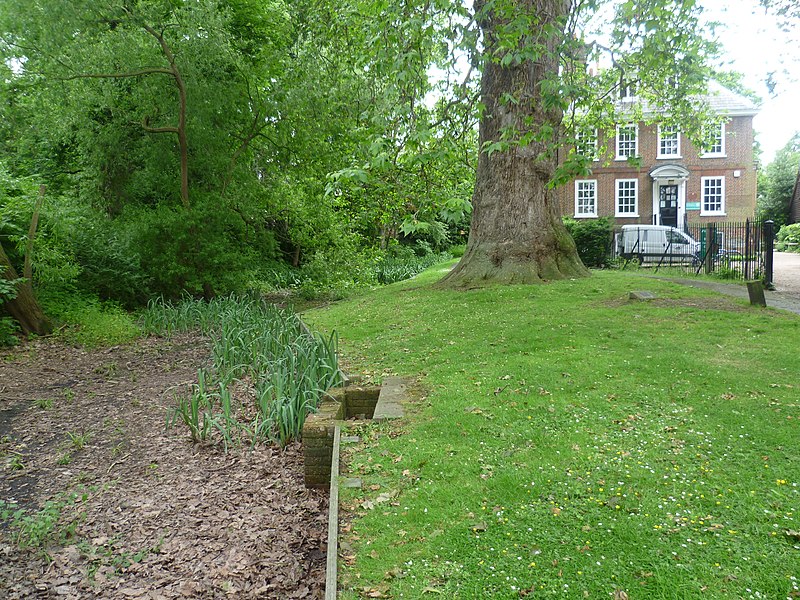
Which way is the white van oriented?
to the viewer's right

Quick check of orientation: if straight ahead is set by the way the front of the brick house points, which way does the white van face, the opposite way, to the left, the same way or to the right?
to the left

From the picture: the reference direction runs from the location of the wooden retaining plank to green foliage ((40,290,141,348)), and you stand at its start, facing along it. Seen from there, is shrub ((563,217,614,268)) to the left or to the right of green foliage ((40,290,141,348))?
right

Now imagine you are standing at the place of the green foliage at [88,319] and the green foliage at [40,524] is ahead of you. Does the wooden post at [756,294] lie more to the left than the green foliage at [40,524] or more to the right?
left

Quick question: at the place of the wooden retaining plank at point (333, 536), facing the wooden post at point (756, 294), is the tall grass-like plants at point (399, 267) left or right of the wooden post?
left

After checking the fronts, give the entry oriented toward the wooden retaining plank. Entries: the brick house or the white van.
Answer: the brick house

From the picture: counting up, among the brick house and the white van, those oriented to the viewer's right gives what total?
1

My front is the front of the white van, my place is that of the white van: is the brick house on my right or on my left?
on my left

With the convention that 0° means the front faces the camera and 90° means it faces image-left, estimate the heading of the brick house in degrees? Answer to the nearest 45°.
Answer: approximately 0°

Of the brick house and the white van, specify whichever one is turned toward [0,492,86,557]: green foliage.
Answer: the brick house

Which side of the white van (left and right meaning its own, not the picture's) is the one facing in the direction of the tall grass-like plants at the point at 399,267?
back

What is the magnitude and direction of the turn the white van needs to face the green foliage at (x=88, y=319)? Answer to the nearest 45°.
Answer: approximately 135° to its right

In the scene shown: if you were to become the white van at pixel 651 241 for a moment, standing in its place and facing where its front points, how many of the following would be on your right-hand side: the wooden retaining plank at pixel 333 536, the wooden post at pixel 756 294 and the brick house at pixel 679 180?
2

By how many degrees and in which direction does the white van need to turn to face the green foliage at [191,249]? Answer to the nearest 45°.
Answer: approximately 135° to its right
